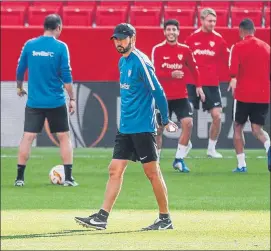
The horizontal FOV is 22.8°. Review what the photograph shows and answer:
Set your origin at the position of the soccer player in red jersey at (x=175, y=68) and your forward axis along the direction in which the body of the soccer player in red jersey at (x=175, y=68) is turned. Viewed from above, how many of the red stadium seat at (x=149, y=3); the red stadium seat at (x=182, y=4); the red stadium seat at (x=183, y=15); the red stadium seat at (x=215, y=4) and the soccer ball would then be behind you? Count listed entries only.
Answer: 4

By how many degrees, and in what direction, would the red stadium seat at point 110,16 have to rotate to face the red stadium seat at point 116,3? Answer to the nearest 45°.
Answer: approximately 180°

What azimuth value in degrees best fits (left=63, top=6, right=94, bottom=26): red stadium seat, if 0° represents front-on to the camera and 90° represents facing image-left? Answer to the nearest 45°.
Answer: approximately 0°

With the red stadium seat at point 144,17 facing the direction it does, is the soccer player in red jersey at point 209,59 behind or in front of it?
in front

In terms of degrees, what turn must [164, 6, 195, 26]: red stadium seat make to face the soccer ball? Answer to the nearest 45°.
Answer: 0° — it already faces it

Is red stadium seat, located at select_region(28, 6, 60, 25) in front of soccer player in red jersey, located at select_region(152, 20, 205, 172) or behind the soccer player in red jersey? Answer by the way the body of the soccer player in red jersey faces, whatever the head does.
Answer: behind

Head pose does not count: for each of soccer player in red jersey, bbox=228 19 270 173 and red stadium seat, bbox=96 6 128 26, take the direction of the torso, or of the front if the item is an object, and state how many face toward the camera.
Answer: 1
